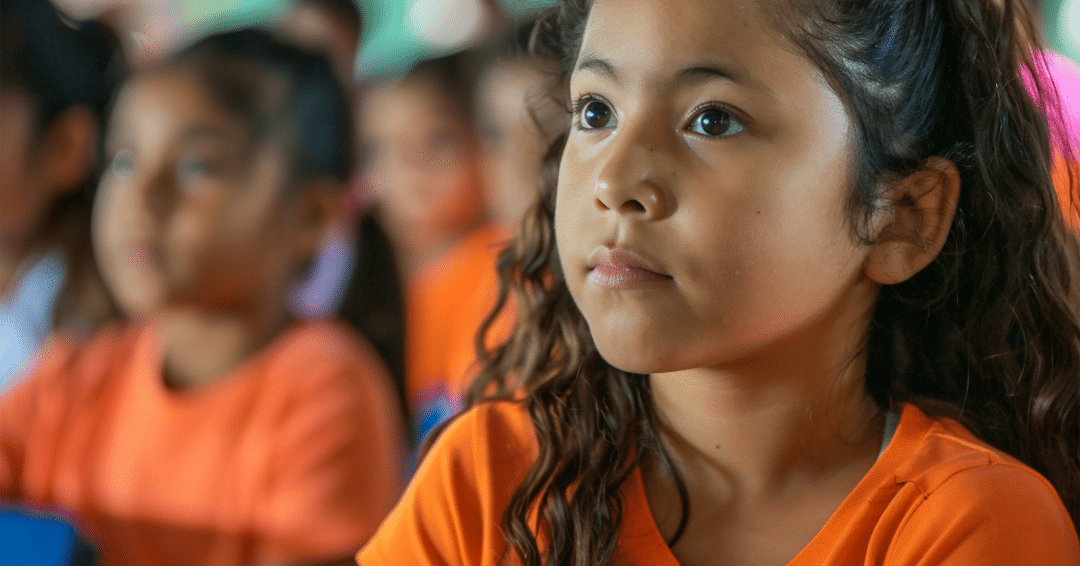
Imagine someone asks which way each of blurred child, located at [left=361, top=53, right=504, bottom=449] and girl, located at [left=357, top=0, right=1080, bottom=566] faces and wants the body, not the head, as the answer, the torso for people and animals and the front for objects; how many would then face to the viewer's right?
0

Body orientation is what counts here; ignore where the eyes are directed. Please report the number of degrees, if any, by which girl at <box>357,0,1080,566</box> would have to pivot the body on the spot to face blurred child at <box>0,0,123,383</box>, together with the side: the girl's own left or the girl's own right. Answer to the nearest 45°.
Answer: approximately 90° to the girl's own right

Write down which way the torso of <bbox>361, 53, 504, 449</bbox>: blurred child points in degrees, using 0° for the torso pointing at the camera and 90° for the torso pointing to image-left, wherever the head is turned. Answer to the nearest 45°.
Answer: approximately 45°

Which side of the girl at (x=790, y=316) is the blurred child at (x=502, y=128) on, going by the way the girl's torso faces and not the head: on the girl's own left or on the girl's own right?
on the girl's own right

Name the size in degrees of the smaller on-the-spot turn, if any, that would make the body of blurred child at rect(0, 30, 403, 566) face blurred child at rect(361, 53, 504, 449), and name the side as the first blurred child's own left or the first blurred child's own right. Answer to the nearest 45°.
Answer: approximately 180°

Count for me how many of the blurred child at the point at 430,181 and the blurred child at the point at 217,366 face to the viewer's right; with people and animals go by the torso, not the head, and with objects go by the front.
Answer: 0

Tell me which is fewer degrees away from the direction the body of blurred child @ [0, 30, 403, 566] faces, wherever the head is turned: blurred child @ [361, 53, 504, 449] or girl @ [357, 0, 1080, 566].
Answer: the girl

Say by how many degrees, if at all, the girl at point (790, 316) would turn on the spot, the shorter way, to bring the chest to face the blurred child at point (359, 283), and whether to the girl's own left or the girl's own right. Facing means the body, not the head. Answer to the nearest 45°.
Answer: approximately 90° to the girl's own right

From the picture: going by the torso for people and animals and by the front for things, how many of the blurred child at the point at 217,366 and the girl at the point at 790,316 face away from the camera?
0

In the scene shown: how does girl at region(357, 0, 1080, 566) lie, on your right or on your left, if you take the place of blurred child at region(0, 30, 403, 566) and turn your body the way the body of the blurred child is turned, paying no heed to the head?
on your left
